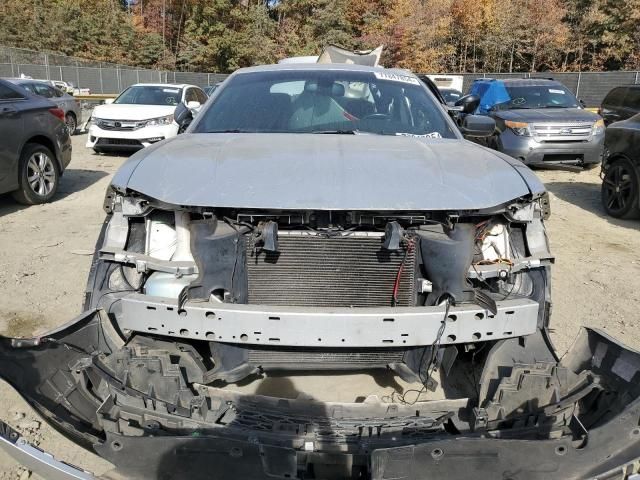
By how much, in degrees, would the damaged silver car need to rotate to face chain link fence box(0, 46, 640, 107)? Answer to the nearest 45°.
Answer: approximately 180°

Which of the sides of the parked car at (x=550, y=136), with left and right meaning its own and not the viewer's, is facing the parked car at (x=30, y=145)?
right

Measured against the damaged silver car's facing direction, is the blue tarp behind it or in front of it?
behind

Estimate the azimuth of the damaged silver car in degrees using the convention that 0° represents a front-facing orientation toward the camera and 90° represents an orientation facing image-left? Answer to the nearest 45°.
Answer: approximately 0°

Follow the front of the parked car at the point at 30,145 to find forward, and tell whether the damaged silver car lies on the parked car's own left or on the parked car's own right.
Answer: on the parked car's own left

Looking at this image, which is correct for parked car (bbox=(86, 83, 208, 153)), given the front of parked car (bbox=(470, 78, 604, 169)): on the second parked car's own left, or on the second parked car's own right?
on the second parked car's own right

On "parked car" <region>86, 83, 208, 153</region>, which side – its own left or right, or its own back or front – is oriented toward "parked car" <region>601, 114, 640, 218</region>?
left

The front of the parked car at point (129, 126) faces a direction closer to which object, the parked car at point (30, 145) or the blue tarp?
the parked car

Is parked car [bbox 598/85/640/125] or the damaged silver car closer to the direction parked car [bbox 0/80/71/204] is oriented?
the damaged silver car

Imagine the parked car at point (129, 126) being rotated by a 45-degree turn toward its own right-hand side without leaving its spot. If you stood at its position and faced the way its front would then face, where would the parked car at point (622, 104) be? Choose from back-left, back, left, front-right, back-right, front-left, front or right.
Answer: back

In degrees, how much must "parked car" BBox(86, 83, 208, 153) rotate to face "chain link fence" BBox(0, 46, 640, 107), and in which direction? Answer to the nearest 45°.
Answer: approximately 135° to its right
